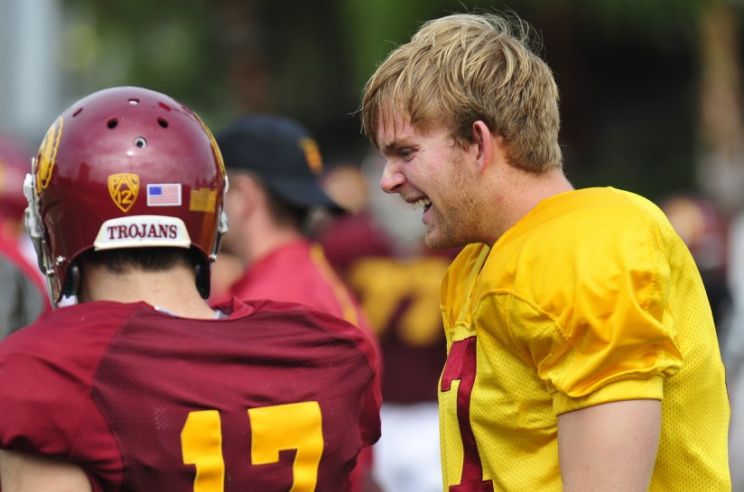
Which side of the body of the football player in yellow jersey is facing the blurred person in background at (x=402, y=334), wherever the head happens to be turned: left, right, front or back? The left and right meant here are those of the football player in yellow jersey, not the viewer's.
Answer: right

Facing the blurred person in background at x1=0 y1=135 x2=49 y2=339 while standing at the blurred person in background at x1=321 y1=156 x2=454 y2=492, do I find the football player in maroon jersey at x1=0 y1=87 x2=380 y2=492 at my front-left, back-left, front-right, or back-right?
front-left

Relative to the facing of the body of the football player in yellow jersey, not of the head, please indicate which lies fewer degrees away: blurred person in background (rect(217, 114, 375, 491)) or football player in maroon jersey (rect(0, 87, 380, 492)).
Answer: the football player in maroon jersey

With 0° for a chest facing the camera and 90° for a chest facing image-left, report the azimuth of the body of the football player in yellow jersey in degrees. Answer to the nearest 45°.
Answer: approximately 90°

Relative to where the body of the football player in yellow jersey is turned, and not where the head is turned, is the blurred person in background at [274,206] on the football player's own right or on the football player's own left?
on the football player's own right

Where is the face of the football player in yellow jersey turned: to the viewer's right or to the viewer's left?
to the viewer's left

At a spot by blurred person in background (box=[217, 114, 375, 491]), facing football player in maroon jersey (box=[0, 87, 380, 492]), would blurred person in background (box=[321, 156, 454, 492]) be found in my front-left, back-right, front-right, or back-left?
back-left

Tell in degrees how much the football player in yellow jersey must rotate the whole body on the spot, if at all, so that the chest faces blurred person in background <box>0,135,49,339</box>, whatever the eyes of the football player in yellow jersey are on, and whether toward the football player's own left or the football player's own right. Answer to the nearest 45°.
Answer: approximately 45° to the football player's own right

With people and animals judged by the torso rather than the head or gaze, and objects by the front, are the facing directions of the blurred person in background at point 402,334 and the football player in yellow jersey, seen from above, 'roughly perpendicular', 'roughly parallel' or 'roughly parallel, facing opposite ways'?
roughly perpendicular
